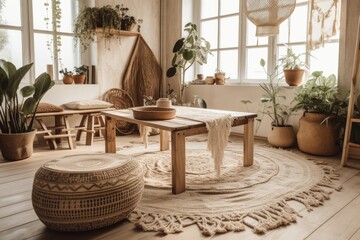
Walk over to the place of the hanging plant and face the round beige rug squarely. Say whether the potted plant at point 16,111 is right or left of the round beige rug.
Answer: right

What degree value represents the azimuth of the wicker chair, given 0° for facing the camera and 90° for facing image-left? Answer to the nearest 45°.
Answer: approximately 315°

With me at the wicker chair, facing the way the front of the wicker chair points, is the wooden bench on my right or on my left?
on my right

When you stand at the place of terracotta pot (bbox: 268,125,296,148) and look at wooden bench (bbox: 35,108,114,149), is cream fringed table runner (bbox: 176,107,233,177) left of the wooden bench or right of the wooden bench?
left

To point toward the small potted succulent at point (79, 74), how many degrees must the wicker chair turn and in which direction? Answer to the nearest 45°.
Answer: approximately 90° to its right

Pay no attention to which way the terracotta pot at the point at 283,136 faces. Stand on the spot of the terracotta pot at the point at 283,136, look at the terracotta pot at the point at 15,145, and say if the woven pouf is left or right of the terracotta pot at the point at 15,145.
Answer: left
